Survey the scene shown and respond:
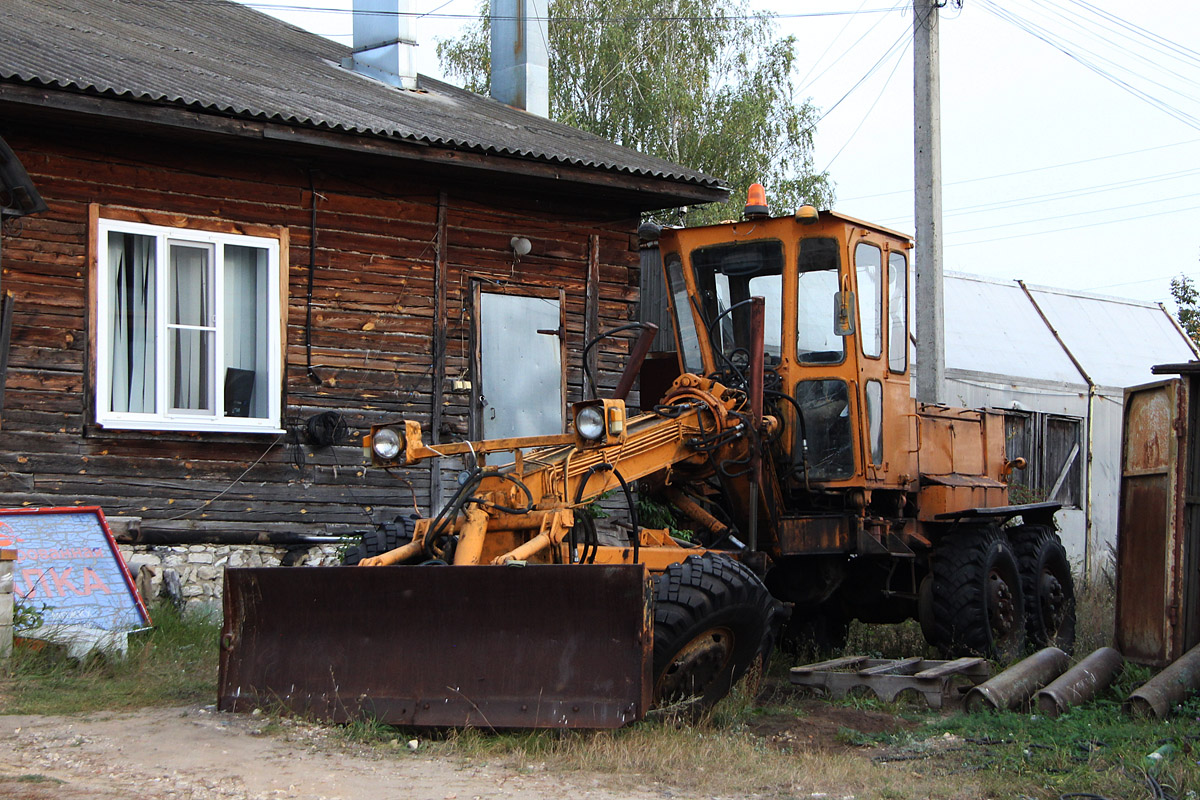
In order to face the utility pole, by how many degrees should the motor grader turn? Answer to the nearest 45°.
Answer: approximately 180°

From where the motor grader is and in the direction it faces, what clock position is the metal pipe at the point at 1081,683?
The metal pipe is roughly at 8 o'clock from the motor grader.

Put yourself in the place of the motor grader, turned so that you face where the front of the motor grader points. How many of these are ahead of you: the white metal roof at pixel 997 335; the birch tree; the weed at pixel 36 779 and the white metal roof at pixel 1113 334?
1

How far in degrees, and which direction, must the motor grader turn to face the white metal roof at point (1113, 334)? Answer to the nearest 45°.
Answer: approximately 180°

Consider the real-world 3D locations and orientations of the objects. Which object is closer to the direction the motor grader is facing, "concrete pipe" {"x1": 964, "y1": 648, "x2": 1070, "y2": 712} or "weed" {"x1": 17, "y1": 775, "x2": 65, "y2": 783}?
the weed

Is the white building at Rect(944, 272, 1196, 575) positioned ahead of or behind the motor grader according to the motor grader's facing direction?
behind

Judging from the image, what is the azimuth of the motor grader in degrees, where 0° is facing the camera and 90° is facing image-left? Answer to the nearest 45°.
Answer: approximately 45°

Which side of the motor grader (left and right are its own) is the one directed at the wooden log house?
right

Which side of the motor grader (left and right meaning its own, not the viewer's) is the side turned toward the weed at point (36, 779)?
front
